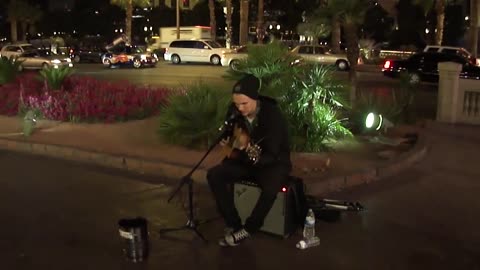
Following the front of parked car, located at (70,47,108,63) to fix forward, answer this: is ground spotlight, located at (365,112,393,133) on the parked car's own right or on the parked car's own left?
on the parked car's own right

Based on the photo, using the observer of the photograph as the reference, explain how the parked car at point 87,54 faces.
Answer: facing to the right of the viewer

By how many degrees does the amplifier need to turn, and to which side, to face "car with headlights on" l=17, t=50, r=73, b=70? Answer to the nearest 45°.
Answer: approximately 90° to its right

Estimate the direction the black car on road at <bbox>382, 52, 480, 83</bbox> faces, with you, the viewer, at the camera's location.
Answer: facing to the right of the viewer

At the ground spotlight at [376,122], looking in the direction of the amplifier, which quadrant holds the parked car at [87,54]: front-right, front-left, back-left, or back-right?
back-right

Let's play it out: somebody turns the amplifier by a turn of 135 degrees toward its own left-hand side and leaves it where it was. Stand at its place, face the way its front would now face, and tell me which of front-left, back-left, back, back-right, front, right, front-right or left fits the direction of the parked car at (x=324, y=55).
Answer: left

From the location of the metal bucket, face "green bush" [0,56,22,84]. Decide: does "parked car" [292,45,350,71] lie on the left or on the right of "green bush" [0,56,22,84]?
right

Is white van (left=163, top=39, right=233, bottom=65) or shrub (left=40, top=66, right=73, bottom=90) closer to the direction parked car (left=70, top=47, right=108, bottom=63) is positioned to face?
the white van

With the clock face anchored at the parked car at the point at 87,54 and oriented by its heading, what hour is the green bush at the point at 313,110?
The green bush is roughly at 3 o'clock from the parked car.

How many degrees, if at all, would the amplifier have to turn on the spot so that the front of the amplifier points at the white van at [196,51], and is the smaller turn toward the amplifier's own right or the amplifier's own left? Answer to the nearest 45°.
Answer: approximately 135° to the amplifier's own right

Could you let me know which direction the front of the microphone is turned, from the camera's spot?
facing to the right of the viewer
